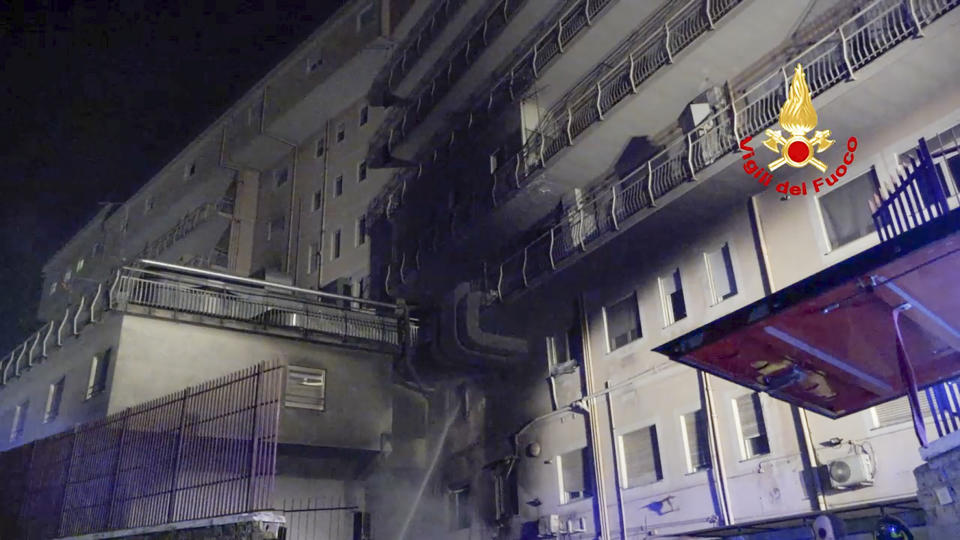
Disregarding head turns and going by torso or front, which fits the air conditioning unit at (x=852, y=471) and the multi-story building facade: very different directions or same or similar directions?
same or similar directions

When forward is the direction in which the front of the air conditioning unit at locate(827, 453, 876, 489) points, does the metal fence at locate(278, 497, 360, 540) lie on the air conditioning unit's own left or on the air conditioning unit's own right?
on the air conditioning unit's own right

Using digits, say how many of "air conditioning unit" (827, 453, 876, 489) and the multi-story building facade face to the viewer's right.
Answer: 0

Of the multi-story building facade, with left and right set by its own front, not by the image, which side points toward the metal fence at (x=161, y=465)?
front

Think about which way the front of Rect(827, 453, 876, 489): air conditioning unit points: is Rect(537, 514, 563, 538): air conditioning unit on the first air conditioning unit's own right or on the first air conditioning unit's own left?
on the first air conditioning unit's own right

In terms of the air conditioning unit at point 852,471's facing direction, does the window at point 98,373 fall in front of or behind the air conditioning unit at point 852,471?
in front

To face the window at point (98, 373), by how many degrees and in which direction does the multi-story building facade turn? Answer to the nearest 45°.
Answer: approximately 45° to its right

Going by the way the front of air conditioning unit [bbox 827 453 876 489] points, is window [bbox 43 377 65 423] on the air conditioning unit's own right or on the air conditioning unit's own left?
on the air conditioning unit's own right

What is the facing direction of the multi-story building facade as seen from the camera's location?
facing the viewer and to the left of the viewer

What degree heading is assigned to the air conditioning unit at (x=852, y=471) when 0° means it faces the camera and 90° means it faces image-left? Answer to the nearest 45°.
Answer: approximately 45°
